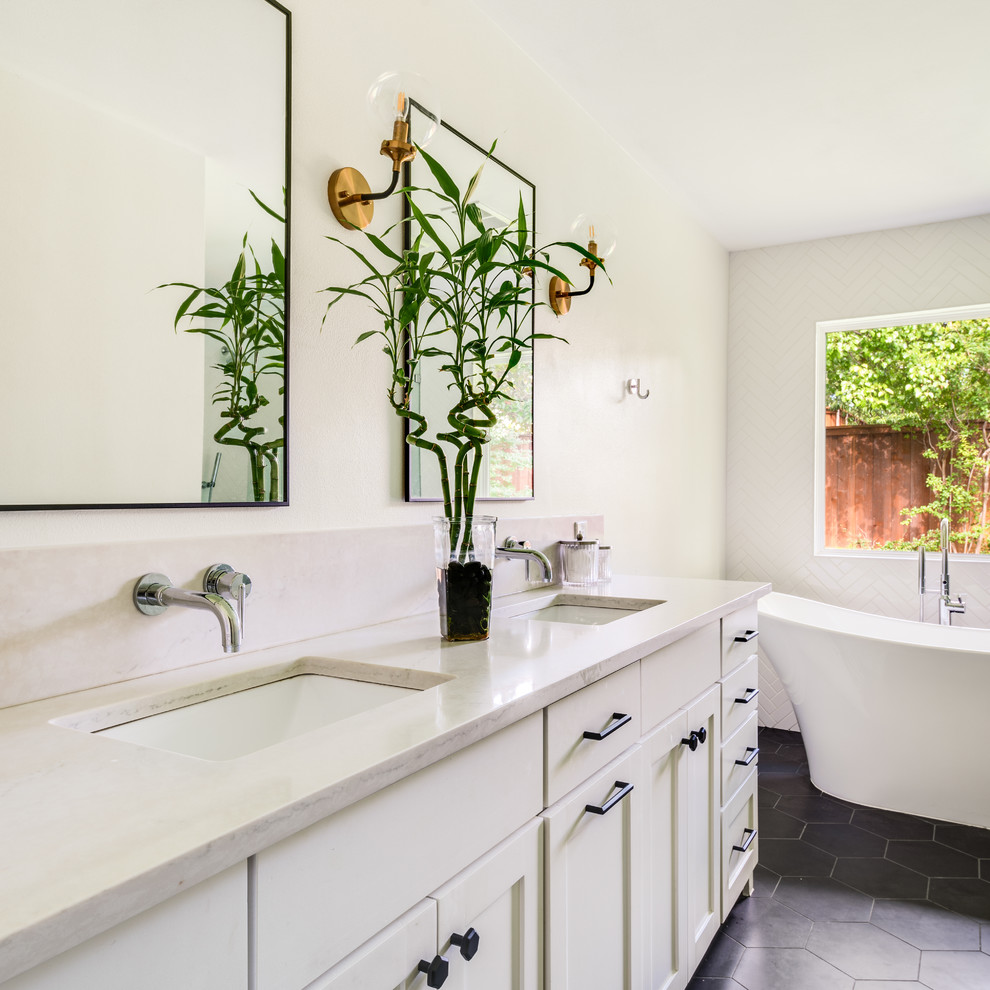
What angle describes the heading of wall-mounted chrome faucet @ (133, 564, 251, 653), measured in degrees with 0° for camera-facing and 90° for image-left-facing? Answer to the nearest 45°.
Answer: approximately 315°

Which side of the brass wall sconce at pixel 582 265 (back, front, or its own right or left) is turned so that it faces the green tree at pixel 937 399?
left

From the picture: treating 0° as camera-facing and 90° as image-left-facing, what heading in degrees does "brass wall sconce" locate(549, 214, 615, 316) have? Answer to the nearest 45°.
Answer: approximately 315°

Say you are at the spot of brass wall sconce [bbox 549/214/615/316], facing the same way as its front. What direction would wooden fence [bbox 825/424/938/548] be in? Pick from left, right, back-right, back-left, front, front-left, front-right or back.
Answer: left

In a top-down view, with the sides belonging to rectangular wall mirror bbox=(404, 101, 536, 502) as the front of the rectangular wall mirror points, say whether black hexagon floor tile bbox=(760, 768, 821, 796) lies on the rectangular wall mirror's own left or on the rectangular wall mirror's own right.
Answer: on the rectangular wall mirror's own left
